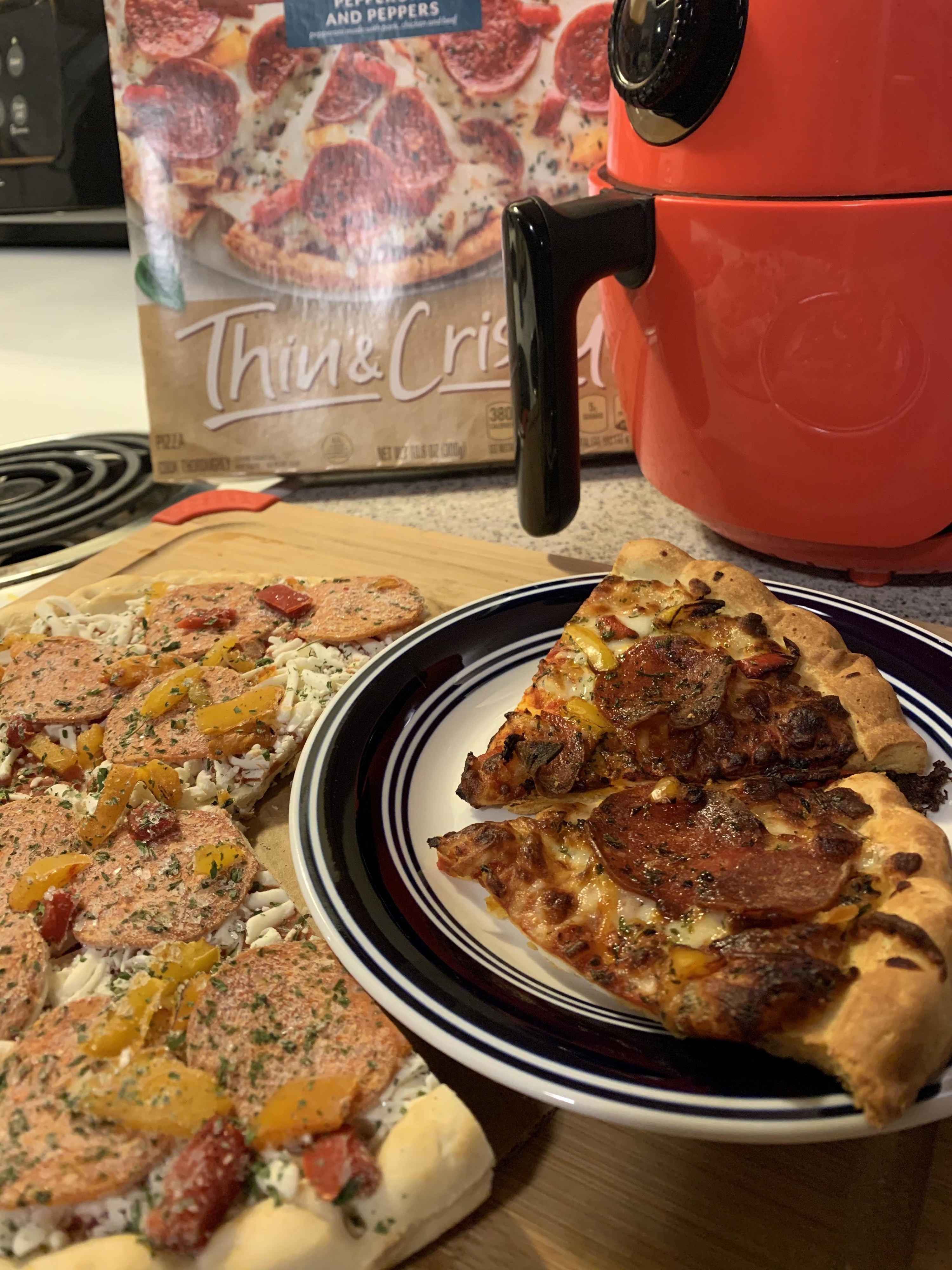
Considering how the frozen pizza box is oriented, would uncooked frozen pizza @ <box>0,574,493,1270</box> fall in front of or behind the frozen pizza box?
in front

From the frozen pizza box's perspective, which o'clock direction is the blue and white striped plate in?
The blue and white striped plate is roughly at 12 o'clock from the frozen pizza box.

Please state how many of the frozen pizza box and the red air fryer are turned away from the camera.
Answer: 0

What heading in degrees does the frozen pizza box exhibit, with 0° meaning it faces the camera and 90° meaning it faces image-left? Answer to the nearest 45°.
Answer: approximately 0°

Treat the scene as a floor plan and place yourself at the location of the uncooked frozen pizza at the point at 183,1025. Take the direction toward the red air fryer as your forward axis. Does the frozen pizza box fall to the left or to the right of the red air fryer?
left

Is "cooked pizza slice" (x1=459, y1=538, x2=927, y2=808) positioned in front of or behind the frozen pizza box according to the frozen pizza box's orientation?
in front

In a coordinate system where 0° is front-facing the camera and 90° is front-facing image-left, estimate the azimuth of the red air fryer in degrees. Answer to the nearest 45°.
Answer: approximately 45°
